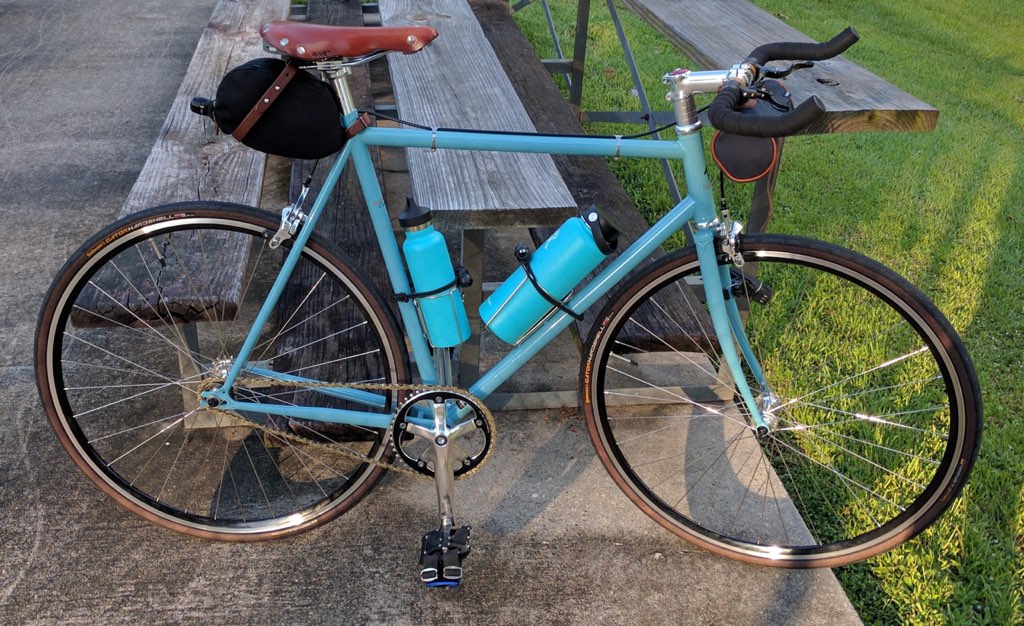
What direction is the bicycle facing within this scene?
to the viewer's right
